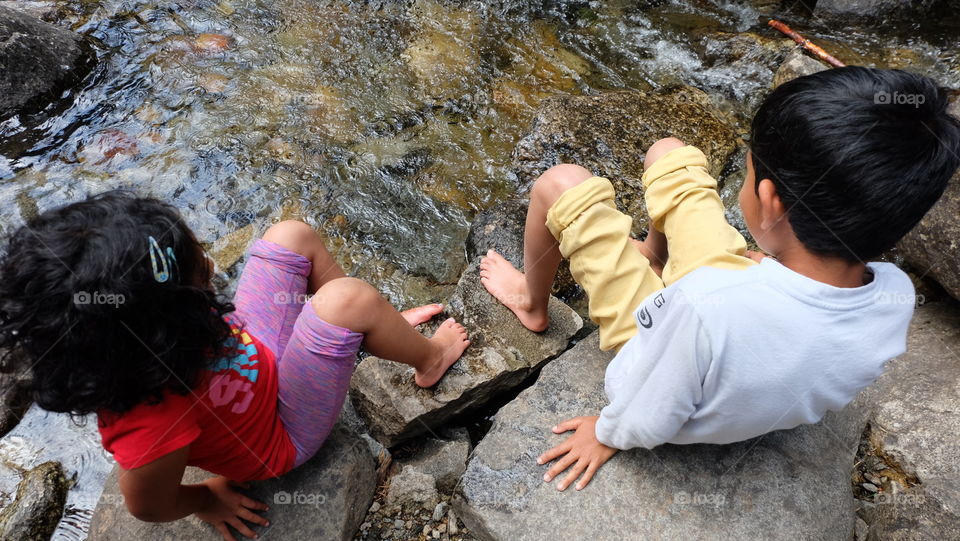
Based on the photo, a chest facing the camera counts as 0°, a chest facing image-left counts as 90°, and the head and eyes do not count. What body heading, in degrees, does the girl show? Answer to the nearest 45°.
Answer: approximately 225°

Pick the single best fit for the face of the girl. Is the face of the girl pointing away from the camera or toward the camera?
away from the camera

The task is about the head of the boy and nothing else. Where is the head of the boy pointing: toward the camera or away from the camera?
away from the camera

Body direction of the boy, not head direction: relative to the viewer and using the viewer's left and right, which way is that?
facing away from the viewer and to the left of the viewer

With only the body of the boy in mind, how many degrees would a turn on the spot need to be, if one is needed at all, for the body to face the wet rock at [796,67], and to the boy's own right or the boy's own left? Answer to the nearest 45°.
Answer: approximately 45° to the boy's own right

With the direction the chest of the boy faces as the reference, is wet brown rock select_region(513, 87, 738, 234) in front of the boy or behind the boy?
in front
